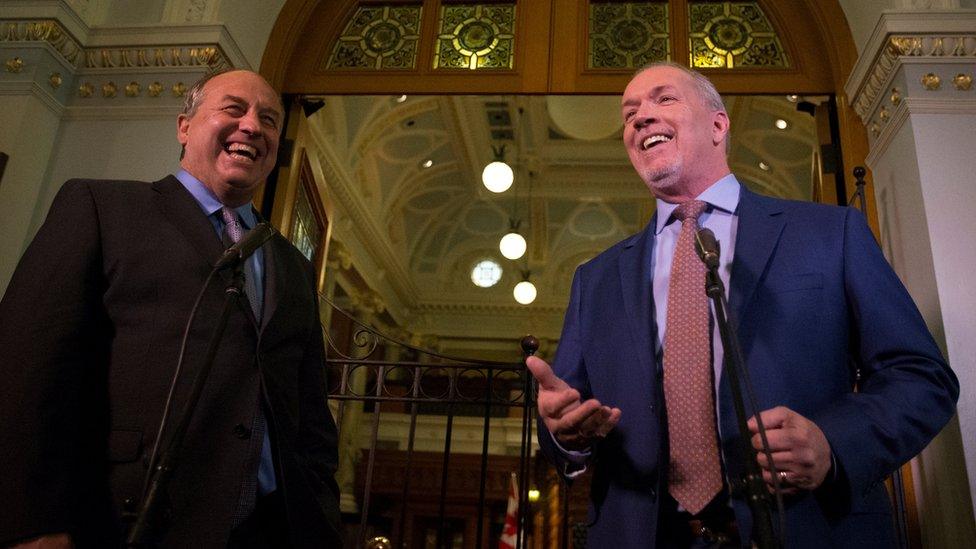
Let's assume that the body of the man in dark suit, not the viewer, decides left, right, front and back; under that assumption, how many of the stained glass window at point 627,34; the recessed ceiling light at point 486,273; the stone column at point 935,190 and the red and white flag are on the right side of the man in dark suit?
0

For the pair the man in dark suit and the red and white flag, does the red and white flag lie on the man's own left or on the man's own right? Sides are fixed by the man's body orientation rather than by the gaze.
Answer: on the man's own left

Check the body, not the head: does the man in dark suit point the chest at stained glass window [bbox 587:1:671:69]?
no

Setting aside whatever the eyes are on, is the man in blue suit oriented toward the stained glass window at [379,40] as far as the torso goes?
no

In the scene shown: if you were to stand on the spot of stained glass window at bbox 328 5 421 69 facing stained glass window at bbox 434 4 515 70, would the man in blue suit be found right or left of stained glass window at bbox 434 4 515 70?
right

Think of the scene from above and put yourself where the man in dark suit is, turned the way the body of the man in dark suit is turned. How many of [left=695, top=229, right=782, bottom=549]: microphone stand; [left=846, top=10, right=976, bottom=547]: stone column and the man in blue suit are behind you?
0

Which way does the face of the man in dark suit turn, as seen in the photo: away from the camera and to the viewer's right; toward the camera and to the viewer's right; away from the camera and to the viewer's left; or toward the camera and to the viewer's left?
toward the camera and to the viewer's right

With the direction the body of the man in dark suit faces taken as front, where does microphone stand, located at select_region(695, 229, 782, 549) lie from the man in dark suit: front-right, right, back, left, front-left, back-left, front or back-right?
front

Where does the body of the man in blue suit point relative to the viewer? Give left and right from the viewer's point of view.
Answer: facing the viewer and to the left of the viewer

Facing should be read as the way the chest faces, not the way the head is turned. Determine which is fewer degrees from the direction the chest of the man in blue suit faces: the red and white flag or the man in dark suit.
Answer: the man in dark suit

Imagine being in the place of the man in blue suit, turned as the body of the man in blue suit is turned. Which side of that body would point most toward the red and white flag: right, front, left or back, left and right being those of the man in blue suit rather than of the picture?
right

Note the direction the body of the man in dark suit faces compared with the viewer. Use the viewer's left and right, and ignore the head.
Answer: facing the viewer and to the right of the viewer

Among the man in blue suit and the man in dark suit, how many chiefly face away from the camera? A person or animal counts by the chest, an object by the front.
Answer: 0

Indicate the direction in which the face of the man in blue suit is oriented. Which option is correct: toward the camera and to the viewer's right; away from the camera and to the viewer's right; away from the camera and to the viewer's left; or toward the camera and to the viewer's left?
toward the camera and to the viewer's left

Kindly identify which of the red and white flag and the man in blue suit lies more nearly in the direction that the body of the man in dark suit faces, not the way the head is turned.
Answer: the man in blue suit

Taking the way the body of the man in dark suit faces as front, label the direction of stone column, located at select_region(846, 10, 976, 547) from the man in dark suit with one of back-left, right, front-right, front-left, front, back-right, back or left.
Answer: front-left

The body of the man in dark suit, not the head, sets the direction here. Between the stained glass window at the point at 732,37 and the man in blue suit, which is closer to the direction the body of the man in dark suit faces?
the man in blue suit

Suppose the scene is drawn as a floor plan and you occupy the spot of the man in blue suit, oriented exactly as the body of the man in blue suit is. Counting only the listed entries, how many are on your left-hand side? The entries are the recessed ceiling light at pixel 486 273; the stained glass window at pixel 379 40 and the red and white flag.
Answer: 0
